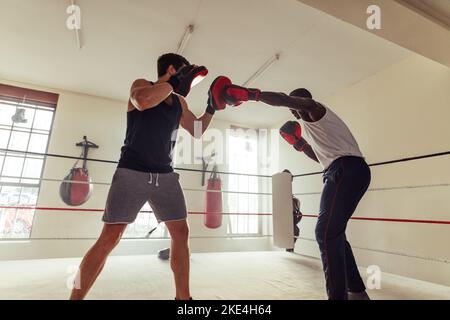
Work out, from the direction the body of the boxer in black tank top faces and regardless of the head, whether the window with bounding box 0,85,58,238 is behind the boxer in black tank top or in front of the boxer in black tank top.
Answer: behind

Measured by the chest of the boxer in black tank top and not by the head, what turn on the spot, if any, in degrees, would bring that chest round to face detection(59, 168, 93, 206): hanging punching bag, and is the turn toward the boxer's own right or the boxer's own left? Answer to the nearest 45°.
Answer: approximately 135° to the boxer's own left

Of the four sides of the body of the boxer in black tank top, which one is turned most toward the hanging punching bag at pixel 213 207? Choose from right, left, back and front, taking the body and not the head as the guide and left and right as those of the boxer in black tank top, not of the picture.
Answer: left

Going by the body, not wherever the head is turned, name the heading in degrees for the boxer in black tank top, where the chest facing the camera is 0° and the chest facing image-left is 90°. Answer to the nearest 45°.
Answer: approximately 315°

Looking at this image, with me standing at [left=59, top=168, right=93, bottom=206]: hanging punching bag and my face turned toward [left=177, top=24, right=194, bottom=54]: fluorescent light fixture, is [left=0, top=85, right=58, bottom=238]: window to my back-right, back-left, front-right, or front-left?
back-right

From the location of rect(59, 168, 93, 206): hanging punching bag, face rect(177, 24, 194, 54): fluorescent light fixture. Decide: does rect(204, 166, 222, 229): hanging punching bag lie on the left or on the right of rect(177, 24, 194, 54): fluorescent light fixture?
left

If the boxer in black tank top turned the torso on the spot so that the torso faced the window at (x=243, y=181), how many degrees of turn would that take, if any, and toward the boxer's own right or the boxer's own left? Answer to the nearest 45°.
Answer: approximately 90° to the boxer's own left
